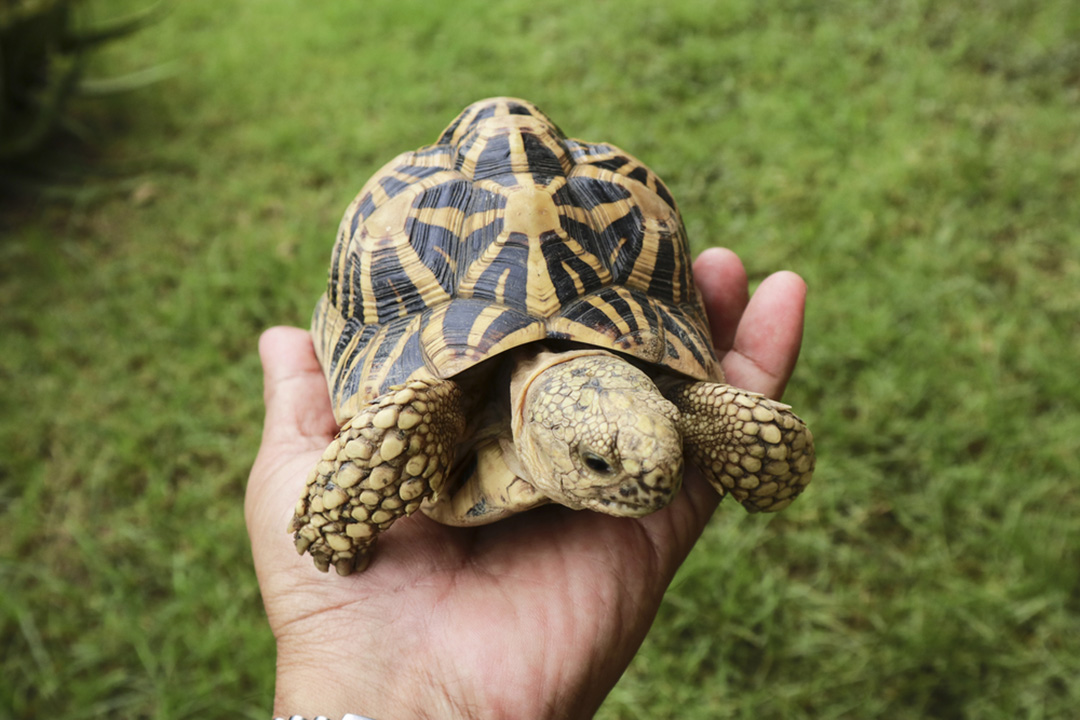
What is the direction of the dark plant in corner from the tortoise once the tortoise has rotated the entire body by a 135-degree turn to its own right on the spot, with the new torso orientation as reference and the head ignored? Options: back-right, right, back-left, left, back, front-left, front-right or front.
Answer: front

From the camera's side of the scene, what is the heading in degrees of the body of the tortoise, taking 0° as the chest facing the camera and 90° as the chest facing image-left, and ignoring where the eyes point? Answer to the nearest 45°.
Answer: approximately 0°
